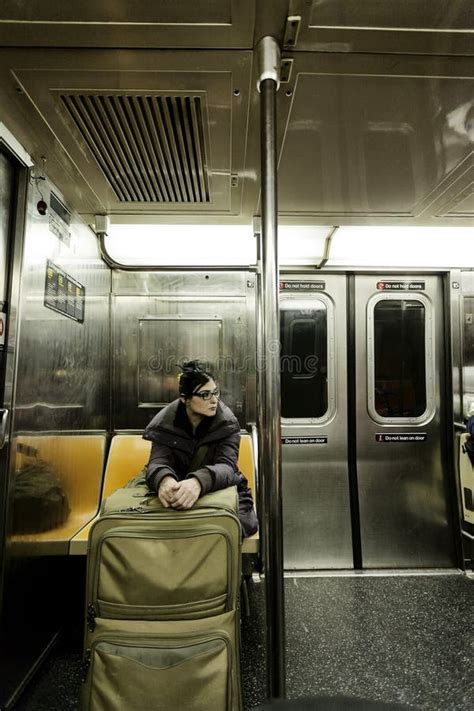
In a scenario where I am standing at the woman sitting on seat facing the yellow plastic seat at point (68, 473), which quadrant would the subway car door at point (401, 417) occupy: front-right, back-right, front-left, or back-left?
back-right

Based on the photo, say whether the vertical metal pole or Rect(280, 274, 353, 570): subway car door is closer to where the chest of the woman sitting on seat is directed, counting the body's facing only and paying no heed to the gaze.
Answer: the vertical metal pole

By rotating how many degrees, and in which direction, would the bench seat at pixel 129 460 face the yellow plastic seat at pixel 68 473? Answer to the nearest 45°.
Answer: approximately 45° to its right

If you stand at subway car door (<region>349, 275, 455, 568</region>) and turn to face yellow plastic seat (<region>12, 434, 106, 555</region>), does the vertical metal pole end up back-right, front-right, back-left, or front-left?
front-left

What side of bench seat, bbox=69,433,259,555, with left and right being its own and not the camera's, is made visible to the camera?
front

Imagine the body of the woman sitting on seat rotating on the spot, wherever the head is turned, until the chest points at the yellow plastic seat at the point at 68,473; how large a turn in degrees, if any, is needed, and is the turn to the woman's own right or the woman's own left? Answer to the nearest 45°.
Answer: approximately 90° to the woman's own right

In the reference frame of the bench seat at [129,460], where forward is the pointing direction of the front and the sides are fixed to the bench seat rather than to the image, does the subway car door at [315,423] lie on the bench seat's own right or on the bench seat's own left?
on the bench seat's own left

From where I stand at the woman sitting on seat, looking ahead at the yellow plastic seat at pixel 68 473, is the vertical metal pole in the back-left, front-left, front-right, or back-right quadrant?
back-left

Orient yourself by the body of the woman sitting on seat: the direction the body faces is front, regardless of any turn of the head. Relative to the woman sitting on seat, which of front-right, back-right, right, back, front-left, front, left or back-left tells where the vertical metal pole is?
front

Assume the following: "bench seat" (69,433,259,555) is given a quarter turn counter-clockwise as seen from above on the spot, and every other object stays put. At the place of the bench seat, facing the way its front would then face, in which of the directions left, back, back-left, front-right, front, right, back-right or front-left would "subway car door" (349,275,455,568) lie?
front

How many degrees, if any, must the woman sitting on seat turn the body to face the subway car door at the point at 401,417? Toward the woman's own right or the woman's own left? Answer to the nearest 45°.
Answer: approximately 135° to the woman's own left

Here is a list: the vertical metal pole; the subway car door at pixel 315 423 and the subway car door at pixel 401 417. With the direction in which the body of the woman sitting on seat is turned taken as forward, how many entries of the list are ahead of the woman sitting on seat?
1
